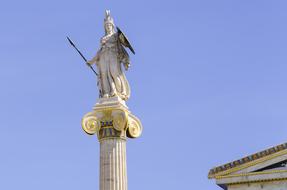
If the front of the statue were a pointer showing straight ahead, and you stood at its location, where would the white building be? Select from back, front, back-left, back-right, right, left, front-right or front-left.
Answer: back-left

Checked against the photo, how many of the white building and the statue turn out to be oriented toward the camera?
2

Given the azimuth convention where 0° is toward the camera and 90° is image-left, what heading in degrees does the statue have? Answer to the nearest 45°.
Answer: approximately 0°

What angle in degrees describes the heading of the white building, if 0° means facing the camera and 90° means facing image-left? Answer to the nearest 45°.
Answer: approximately 0°
